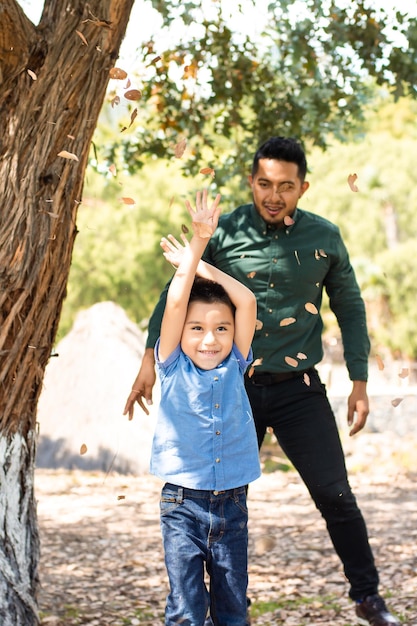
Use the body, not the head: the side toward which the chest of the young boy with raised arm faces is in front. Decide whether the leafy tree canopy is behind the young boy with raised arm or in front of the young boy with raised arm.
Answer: behind

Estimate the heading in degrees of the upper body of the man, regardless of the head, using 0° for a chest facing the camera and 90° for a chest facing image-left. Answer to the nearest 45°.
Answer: approximately 0°

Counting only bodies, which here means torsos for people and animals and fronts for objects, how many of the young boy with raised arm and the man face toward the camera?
2

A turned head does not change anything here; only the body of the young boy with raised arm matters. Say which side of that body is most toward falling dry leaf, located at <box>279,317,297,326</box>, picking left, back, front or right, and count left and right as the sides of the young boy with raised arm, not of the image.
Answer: back

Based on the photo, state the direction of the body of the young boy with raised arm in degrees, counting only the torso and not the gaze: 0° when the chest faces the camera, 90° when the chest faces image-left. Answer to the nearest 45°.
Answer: approximately 0°

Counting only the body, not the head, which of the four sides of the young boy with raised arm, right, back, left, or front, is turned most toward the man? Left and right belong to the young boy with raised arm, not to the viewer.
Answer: back

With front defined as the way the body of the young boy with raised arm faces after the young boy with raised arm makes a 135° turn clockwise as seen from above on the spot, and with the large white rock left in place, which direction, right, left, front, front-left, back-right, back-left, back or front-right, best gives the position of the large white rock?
front-right
